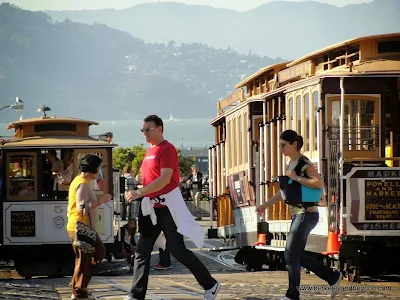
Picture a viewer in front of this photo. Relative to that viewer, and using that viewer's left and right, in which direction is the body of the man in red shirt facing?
facing to the left of the viewer

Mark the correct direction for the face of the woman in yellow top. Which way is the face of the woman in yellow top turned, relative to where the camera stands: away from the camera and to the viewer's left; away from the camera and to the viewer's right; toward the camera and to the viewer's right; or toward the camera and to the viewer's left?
away from the camera and to the viewer's right

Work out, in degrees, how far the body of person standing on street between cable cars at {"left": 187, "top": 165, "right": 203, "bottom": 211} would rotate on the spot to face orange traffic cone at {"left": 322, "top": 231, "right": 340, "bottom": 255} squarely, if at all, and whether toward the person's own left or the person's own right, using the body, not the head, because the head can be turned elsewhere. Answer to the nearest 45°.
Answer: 0° — they already face it

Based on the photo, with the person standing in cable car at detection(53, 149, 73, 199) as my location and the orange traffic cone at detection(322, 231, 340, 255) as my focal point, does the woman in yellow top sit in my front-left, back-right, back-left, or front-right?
front-right

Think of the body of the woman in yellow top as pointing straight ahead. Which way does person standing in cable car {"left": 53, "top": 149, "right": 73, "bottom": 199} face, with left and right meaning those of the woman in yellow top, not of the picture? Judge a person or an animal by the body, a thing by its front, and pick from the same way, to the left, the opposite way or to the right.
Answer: the opposite way

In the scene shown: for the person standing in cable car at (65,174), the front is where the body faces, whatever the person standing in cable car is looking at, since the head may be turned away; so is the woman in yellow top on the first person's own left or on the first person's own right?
on the first person's own left

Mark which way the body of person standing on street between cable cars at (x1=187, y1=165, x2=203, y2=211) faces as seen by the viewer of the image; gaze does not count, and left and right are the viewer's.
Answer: facing the viewer

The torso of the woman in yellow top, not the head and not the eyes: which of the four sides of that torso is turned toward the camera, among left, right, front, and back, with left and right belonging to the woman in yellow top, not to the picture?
right

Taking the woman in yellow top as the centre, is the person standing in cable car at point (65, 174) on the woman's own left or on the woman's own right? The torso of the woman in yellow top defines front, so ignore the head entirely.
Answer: on the woman's own left
